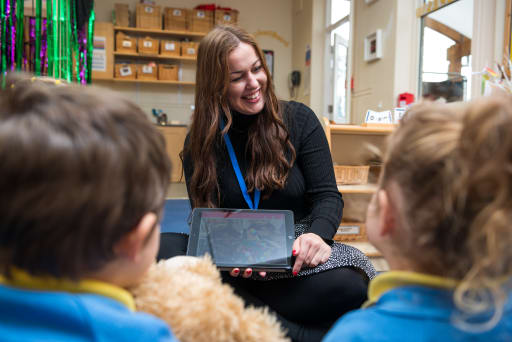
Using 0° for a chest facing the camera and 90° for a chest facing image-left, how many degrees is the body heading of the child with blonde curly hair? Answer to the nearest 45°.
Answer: approximately 135°

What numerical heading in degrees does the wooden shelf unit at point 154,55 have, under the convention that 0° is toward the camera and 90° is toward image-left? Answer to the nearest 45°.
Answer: approximately 0°

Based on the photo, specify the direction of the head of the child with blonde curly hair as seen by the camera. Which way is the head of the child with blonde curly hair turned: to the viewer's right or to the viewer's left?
to the viewer's left

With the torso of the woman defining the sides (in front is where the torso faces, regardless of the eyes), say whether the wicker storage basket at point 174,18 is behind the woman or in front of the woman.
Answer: behind

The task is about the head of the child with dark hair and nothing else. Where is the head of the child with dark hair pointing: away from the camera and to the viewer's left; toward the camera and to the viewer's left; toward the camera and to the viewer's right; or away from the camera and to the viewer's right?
away from the camera and to the viewer's right

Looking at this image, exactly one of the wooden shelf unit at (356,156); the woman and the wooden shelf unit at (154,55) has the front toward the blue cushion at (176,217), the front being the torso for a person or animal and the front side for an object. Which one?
the wooden shelf unit at (154,55)

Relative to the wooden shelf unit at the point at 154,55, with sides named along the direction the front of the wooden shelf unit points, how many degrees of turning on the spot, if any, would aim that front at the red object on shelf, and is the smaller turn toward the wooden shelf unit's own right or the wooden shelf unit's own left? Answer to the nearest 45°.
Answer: approximately 45° to the wooden shelf unit's own left
